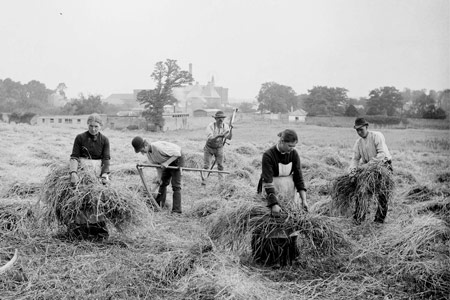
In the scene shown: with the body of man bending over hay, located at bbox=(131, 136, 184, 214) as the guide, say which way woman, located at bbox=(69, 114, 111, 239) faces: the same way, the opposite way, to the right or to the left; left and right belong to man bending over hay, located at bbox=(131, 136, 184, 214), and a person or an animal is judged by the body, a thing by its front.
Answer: to the left

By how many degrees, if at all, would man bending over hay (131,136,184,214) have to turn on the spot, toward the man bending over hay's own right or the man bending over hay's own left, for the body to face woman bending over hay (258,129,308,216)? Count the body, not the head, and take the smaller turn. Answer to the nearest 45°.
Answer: approximately 135° to the man bending over hay's own left

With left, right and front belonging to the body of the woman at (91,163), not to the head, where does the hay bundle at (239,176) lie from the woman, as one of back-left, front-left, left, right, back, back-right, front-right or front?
back-left

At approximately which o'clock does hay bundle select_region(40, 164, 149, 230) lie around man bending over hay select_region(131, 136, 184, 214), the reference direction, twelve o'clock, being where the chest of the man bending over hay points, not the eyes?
The hay bundle is roughly at 10 o'clock from the man bending over hay.

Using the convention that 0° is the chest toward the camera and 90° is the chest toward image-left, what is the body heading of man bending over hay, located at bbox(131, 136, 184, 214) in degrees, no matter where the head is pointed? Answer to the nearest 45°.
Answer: approximately 90°

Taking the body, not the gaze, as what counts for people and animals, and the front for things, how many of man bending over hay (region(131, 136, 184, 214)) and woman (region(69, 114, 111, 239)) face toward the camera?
1

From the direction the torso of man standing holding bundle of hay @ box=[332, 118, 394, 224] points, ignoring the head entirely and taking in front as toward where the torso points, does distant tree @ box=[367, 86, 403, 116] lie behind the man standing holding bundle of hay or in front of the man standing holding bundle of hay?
behind

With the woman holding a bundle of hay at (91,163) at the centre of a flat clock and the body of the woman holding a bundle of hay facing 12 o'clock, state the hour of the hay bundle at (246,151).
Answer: The hay bundle is roughly at 7 o'clock from the woman holding a bundle of hay.

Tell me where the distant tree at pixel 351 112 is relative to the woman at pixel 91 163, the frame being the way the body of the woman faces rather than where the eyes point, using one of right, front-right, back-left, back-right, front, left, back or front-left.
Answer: back-left

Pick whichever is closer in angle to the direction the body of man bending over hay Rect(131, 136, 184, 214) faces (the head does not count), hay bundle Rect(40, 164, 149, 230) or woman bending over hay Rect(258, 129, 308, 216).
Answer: the hay bundle

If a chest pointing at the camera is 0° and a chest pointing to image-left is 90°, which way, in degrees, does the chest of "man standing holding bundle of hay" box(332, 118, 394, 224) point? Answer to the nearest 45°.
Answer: approximately 45°
